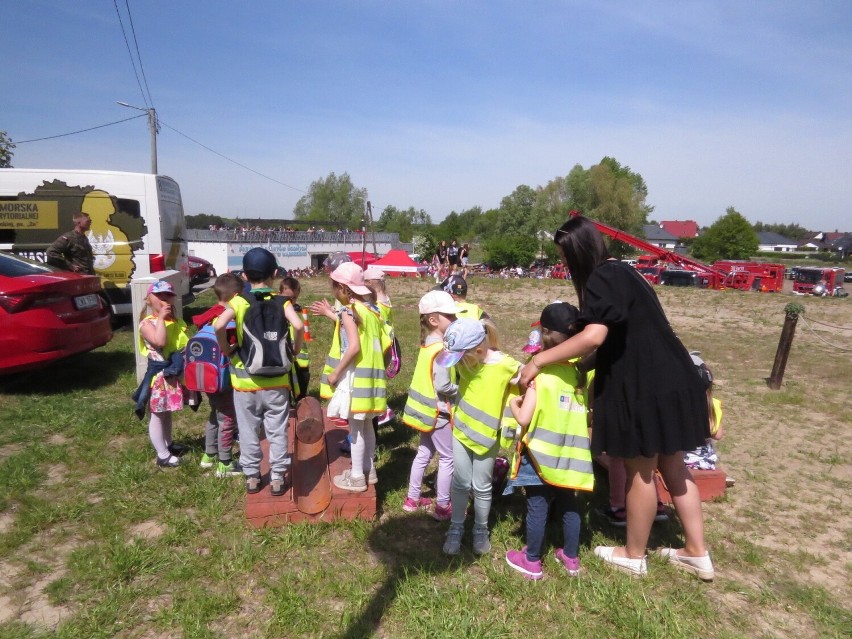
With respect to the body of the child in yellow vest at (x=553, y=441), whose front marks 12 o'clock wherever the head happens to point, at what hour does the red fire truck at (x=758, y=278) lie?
The red fire truck is roughly at 2 o'clock from the child in yellow vest.

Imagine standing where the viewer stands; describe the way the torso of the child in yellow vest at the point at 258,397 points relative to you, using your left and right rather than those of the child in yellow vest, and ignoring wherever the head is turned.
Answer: facing away from the viewer

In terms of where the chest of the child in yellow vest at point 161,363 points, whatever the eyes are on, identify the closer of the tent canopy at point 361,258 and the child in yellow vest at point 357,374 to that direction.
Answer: the child in yellow vest

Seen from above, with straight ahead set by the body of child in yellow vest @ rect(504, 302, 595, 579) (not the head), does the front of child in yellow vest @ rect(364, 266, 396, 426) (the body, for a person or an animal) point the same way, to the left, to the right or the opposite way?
to the left

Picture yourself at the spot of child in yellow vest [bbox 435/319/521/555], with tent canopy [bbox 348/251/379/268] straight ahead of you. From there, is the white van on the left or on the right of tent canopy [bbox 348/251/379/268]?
left

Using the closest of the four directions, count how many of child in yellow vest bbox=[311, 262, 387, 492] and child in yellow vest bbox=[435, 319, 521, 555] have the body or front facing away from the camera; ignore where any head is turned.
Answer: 0

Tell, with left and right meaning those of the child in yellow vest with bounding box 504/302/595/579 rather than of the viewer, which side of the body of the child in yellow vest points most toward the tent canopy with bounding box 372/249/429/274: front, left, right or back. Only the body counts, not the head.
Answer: front

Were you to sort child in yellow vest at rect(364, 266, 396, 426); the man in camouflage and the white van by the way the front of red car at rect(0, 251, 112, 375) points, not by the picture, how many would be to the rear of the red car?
1

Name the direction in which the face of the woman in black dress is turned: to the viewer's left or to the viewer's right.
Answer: to the viewer's left

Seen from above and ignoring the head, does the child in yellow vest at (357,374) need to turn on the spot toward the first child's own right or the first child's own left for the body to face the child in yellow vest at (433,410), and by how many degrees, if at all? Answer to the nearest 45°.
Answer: approximately 180°

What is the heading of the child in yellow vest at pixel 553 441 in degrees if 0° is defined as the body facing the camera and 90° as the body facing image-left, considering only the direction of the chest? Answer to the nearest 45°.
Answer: approximately 135°

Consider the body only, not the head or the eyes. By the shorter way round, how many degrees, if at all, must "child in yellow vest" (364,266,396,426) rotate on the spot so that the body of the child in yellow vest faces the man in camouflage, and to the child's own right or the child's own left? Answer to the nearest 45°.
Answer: approximately 45° to the child's own right

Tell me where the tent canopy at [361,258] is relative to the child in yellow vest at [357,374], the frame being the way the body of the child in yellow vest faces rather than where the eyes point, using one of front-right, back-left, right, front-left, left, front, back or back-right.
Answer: right

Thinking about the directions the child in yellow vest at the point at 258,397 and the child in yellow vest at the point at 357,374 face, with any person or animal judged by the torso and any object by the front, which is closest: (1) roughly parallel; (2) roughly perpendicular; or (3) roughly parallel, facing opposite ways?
roughly perpendicular

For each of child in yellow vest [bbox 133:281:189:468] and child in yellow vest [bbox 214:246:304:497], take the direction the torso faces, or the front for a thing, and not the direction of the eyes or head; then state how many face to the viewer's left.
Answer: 0
